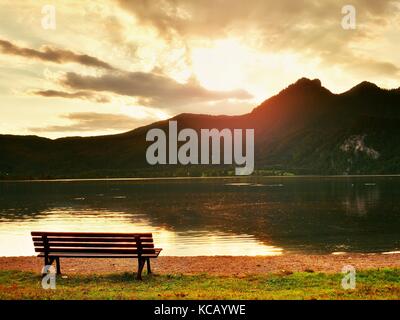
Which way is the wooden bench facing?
away from the camera
